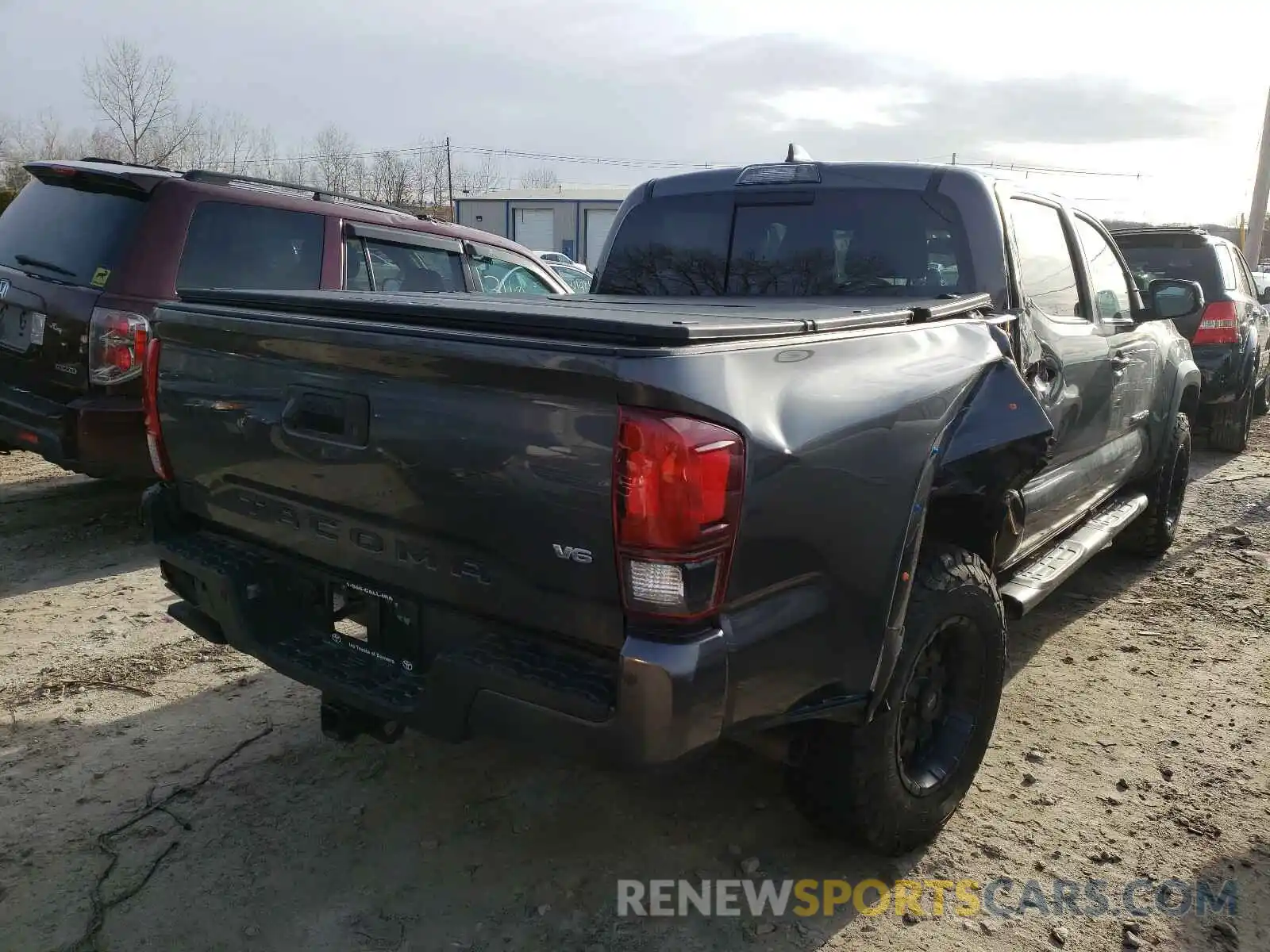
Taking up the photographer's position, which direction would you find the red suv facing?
facing away from the viewer and to the right of the viewer

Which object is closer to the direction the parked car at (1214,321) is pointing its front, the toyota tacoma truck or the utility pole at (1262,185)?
the utility pole

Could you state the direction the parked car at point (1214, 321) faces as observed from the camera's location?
facing away from the viewer

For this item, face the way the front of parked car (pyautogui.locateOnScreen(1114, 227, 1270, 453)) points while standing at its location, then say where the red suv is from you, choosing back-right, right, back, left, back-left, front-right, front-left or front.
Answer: back-left

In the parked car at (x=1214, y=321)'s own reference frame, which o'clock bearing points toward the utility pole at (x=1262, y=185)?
The utility pole is roughly at 12 o'clock from the parked car.

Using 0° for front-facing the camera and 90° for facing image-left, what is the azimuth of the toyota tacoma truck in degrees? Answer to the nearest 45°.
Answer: approximately 225°

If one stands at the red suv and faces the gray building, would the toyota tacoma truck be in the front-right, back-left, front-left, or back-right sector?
back-right

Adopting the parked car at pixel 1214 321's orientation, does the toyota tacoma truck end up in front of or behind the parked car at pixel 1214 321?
behind

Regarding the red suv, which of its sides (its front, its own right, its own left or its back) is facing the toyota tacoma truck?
right
